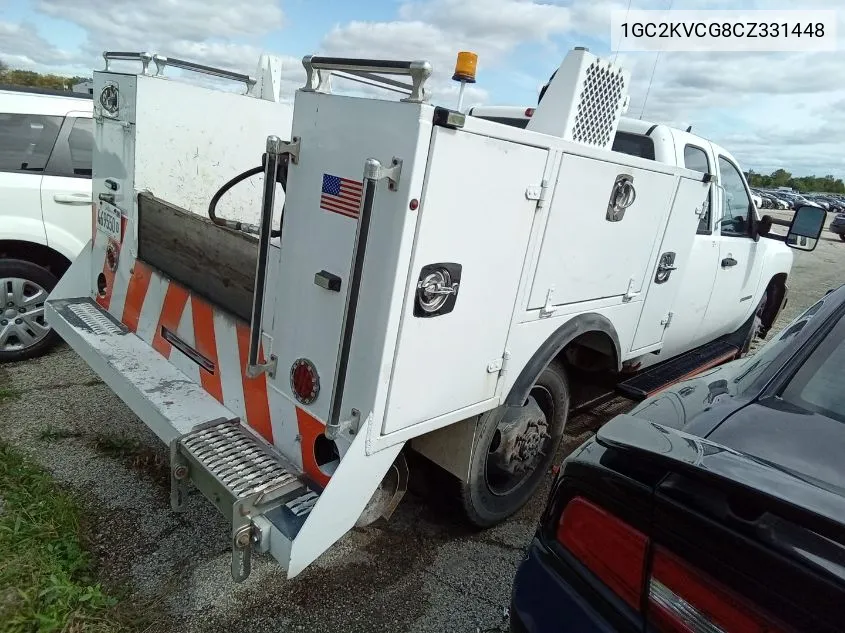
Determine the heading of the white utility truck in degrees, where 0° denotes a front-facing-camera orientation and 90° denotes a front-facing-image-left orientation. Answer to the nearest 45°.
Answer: approximately 225°

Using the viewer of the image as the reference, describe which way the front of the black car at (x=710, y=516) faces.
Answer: facing away from the viewer and to the right of the viewer

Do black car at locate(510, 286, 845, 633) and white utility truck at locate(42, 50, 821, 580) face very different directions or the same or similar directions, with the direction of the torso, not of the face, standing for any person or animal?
same or similar directions

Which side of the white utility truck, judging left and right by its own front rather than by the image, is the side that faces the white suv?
left

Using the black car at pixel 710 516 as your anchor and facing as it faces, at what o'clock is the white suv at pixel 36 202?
The white suv is roughly at 8 o'clock from the black car.

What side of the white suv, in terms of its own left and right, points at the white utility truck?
right

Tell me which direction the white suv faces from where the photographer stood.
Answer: facing to the right of the viewer

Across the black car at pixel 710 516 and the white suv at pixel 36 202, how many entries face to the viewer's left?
0

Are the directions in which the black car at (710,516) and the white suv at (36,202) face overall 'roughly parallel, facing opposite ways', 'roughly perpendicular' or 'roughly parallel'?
roughly parallel

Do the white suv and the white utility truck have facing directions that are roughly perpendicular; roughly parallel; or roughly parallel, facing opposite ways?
roughly parallel

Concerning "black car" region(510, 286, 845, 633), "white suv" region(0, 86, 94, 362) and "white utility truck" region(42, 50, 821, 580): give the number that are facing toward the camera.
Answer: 0

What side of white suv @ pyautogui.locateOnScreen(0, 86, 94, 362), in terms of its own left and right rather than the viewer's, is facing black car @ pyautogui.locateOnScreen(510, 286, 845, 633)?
right
